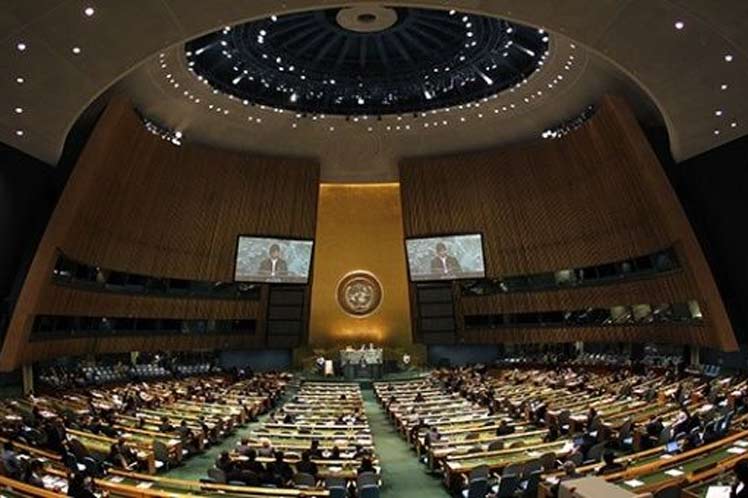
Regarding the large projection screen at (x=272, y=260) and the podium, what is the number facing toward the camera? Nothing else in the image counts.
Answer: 2

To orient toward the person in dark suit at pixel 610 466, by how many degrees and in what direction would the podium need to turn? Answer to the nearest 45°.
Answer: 0° — it already faces them

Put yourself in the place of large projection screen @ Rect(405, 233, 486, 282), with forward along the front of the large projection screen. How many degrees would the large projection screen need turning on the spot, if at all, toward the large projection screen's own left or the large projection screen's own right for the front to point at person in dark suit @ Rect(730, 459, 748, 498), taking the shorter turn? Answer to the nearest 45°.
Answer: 0° — it already faces them

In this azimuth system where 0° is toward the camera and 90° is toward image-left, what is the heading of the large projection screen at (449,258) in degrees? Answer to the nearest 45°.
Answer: approximately 0°

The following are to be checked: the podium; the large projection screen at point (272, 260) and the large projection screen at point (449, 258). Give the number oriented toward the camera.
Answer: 3

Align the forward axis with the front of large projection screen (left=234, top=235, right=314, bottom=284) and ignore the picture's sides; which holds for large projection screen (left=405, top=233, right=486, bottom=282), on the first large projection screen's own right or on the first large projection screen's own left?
on the first large projection screen's own left

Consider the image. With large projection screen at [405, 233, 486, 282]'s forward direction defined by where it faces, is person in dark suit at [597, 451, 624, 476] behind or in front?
in front

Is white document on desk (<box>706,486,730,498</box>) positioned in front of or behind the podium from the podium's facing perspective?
in front

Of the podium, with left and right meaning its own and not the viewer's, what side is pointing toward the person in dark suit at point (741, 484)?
front
